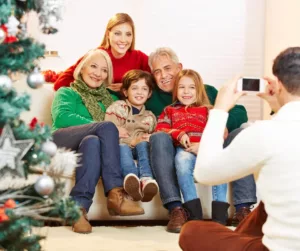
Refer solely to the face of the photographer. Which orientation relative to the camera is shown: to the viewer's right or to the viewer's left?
to the viewer's left

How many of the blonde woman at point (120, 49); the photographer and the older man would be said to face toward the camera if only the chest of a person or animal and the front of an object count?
2

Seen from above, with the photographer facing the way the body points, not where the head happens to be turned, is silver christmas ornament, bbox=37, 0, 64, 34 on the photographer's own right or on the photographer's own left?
on the photographer's own left

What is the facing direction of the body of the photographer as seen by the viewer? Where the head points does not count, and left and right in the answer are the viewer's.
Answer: facing away from the viewer and to the left of the viewer

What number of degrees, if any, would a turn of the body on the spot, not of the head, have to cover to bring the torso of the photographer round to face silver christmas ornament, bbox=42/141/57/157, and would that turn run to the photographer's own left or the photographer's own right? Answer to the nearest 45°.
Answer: approximately 45° to the photographer's own left
